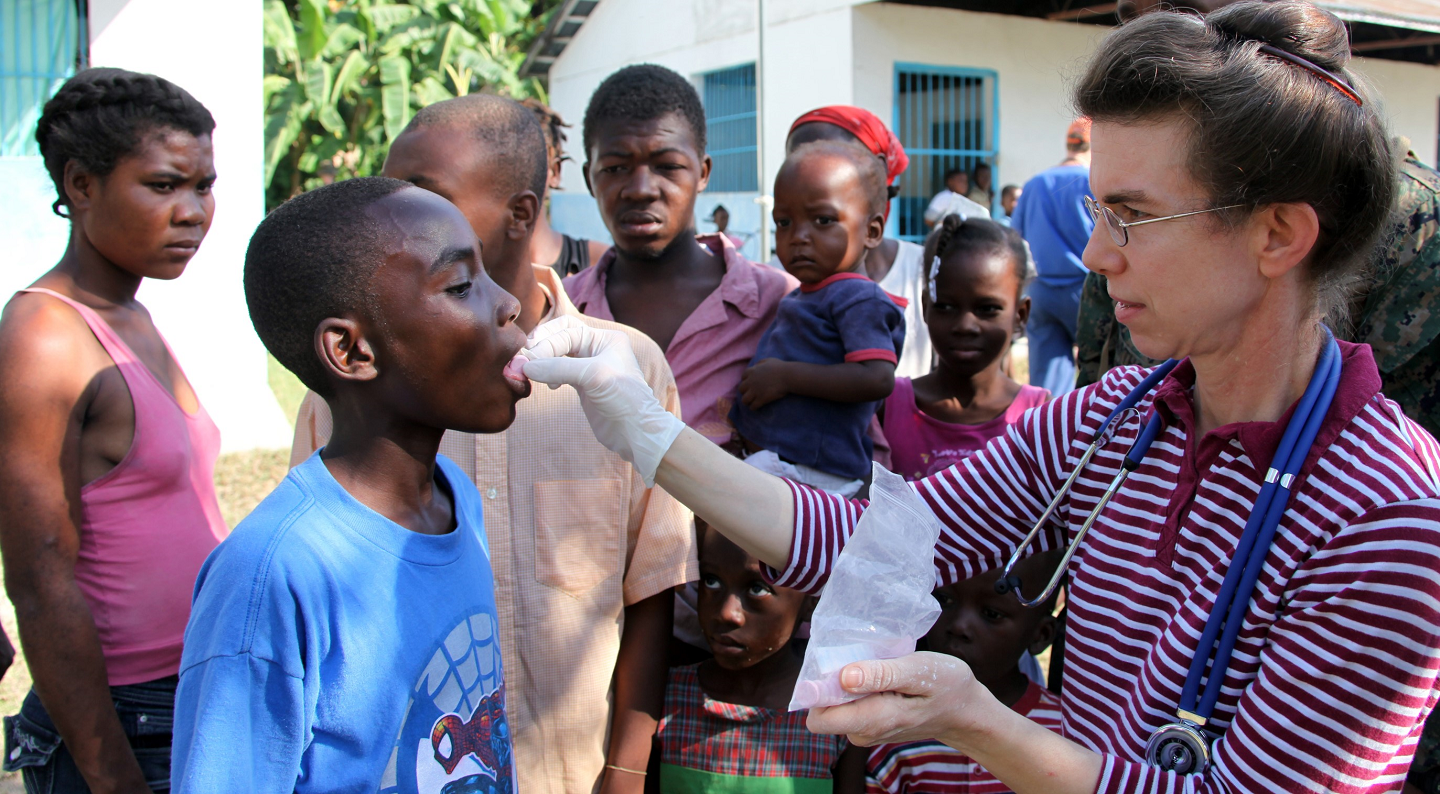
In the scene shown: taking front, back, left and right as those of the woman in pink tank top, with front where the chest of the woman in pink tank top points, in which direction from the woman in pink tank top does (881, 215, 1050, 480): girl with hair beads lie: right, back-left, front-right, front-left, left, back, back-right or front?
front-left

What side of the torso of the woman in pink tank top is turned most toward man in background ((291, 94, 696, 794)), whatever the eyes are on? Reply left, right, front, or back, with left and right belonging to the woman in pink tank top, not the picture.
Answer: front

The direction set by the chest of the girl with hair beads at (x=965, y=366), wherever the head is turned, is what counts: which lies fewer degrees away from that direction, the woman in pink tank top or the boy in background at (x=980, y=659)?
the boy in background

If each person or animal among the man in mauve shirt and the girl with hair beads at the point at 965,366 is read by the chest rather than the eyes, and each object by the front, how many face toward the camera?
2

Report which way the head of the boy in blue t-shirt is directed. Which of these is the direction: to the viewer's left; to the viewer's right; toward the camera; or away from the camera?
to the viewer's right

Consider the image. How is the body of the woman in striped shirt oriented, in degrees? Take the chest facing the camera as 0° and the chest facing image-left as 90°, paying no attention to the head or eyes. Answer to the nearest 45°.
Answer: approximately 45°

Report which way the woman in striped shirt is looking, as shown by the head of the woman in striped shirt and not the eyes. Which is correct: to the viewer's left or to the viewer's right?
to the viewer's left

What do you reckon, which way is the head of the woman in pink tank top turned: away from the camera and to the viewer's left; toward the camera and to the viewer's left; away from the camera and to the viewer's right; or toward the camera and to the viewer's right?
toward the camera and to the viewer's right

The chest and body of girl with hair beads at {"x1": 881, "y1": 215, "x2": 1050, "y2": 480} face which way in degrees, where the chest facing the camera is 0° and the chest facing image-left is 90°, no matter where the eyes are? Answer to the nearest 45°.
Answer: approximately 0°
